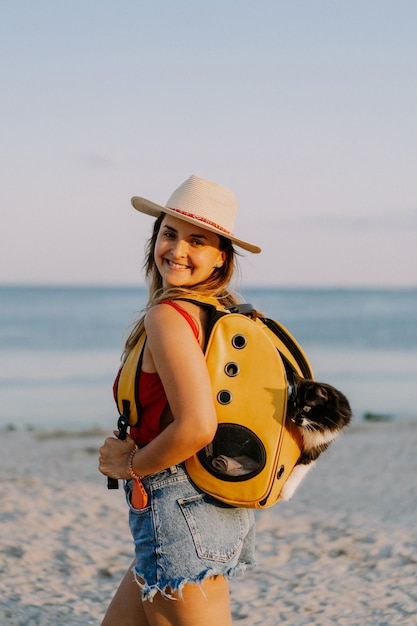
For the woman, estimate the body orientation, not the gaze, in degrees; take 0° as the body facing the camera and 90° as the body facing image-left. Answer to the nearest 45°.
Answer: approximately 90°
